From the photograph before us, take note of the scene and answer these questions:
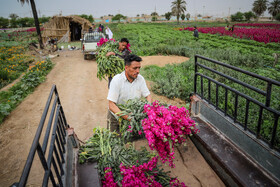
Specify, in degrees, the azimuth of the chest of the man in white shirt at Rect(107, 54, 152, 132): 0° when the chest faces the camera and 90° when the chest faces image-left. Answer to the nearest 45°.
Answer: approximately 315°

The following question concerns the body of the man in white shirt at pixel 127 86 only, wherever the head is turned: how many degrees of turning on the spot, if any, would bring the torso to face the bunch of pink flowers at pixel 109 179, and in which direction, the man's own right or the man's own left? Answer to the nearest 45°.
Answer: approximately 45° to the man's own right

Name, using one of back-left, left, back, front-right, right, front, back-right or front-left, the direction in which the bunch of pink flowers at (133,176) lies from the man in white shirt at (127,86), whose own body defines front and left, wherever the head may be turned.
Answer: front-right
